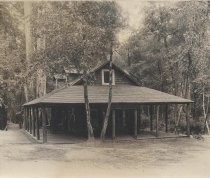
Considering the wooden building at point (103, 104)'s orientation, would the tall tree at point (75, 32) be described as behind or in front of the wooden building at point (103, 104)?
in front

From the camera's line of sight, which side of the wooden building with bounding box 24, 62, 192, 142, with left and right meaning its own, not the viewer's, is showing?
front
